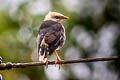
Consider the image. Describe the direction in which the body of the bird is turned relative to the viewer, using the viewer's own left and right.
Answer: facing away from the viewer and to the right of the viewer
